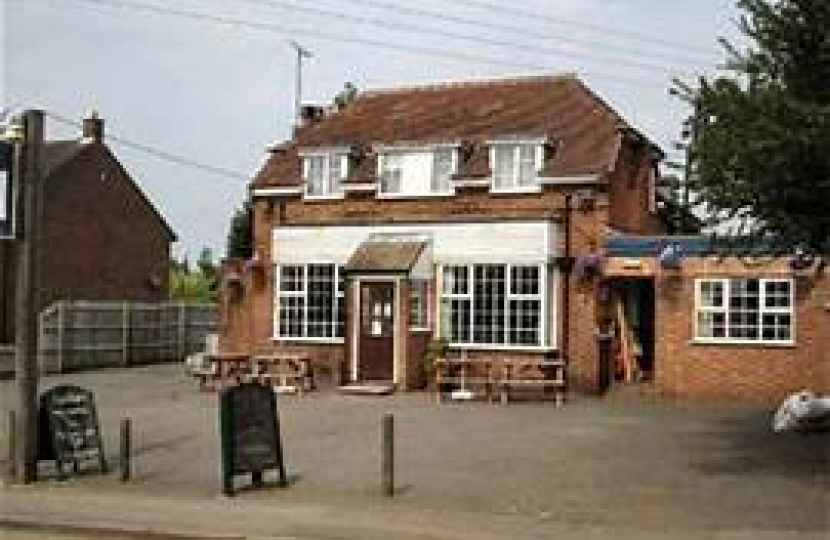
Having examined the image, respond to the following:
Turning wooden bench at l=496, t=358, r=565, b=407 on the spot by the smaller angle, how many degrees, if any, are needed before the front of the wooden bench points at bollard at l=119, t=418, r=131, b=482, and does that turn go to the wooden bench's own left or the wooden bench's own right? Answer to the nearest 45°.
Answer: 0° — it already faces it

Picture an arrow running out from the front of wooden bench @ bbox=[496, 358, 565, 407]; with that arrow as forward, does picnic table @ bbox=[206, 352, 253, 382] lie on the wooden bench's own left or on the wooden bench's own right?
on the wooden bench's own right

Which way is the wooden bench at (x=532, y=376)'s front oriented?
toward the camera

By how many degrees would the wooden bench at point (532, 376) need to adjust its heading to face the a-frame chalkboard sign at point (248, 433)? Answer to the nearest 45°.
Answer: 0° — it already faces it
